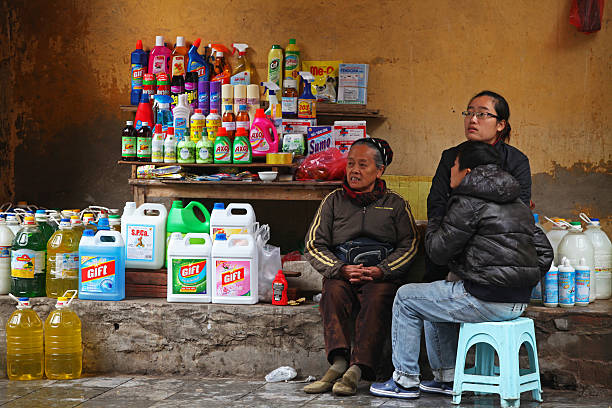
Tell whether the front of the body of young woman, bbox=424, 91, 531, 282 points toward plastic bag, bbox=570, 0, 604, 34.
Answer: no

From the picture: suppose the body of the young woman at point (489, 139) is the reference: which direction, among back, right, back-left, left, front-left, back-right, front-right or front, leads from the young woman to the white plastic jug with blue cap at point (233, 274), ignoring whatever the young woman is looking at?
front-right

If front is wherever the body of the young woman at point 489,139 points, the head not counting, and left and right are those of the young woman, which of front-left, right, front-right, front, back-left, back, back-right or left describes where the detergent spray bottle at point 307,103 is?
right

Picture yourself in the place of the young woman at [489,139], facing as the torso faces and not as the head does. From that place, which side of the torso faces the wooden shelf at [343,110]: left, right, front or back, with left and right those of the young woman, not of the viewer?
right

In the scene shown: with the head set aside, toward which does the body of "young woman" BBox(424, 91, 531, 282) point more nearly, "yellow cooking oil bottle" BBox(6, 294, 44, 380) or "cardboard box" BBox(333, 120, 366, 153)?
the yellow cooking oil bottle

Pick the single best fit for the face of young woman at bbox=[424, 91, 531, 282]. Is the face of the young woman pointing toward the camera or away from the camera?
toward the camera

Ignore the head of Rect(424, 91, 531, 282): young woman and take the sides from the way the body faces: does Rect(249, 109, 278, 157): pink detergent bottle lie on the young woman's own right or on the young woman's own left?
on the young woman's own right

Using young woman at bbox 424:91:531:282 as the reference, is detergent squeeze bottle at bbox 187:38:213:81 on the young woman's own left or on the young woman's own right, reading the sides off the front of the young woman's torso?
on the young woman's own right

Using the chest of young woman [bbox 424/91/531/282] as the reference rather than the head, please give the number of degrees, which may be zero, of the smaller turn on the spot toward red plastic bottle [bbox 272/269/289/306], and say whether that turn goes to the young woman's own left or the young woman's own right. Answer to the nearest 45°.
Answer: approximately 45° to the young woman's own right

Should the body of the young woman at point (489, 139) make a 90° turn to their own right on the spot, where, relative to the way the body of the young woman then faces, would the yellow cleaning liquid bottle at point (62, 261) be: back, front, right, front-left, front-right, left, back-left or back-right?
front-left

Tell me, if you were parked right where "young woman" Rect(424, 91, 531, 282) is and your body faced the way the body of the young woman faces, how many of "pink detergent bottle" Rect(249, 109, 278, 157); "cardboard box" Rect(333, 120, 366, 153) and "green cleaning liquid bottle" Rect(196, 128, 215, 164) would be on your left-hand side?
0

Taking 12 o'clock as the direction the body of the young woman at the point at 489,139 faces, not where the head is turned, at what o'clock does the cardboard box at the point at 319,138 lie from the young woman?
The cardboard box is roughly at 3 o'clock from the young woman.

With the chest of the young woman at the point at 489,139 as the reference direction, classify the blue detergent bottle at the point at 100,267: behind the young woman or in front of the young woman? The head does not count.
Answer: in front

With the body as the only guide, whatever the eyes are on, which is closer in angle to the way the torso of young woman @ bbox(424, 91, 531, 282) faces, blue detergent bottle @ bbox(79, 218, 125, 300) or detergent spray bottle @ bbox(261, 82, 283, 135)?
the blue detergent bottle

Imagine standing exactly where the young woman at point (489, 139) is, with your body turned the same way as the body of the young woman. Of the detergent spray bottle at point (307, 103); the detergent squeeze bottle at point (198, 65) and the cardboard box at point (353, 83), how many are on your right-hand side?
3
